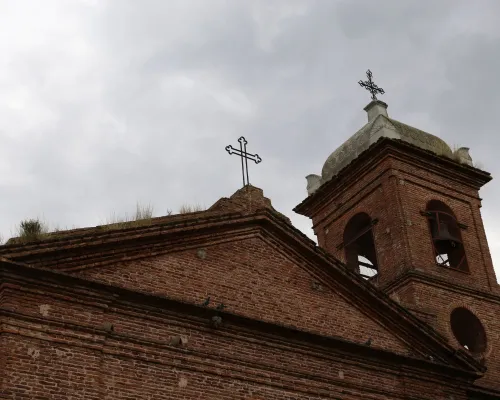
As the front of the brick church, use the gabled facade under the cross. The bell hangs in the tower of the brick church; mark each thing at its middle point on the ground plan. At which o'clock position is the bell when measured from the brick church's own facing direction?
The bell is roughly at 9 o'clock from the brick church.

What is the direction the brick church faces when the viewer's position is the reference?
facing the viewer and to the right of the viewer
